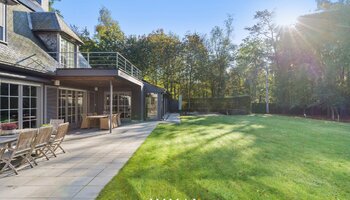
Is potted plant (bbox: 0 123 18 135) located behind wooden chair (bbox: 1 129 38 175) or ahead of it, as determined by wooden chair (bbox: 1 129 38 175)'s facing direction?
ahead

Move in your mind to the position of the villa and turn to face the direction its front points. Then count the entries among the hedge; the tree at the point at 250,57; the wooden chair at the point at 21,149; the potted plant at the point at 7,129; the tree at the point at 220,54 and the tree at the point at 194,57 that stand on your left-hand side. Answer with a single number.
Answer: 4

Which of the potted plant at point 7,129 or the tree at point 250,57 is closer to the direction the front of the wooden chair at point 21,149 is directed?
the potted plant

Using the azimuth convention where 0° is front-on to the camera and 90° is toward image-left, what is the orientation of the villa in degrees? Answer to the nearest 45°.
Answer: approximately 315°

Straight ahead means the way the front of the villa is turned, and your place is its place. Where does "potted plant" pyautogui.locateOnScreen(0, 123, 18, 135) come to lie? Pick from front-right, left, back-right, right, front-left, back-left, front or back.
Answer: front-right

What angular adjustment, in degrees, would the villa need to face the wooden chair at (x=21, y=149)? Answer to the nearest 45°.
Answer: approximately 45° to its right

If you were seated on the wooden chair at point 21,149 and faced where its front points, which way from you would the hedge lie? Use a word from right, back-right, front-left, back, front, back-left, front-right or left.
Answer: right

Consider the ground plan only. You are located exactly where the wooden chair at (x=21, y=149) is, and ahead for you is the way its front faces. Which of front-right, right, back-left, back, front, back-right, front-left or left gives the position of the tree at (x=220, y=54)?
right

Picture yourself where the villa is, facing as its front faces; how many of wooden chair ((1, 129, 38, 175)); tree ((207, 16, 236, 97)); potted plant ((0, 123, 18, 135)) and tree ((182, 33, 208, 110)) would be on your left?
2

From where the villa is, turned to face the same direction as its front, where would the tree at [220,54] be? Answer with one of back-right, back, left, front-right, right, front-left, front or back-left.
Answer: left

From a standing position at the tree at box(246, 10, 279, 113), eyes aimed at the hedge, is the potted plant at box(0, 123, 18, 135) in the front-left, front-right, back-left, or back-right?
front-left

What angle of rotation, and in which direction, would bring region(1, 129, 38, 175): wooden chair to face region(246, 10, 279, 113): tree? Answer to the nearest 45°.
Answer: approximately 90° to its right

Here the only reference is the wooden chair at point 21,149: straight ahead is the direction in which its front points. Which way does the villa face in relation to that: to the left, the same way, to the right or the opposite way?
the opposite way
